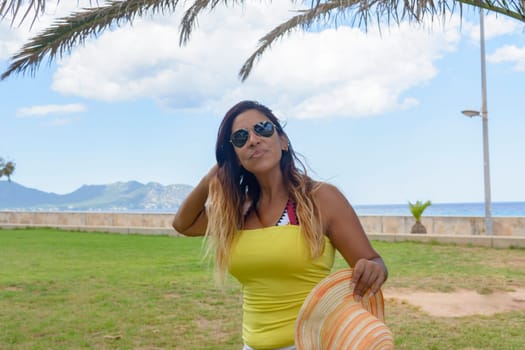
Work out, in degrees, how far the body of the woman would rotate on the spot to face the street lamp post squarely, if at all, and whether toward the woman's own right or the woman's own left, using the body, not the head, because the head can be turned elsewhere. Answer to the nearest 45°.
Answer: approximately 180°

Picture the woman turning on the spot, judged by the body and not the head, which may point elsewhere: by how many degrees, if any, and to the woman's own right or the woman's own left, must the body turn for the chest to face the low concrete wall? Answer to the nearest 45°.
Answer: approximately 180°

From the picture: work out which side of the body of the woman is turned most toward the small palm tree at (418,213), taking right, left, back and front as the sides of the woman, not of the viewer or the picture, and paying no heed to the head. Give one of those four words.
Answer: back

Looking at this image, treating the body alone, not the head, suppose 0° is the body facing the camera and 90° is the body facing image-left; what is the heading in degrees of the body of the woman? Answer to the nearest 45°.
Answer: approximately 0°

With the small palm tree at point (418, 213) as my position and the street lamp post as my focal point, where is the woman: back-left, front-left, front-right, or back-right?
back-right

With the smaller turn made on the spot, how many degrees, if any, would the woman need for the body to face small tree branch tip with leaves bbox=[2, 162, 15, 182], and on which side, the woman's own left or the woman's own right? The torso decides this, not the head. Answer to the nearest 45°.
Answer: approximately 135° to the woman's own right
